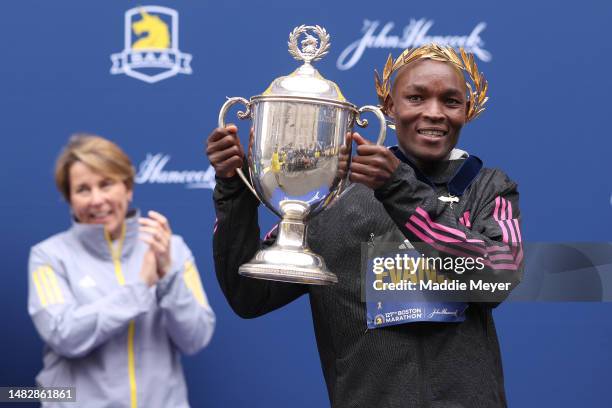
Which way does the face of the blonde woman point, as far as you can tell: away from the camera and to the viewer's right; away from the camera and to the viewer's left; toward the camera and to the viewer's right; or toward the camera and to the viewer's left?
toward the camera and to the viewer's right

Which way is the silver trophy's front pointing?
toward the camera

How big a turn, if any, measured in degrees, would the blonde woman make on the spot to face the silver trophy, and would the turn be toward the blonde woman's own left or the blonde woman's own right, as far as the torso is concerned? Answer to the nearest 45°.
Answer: approximately 45° to the blonde woman's own left
